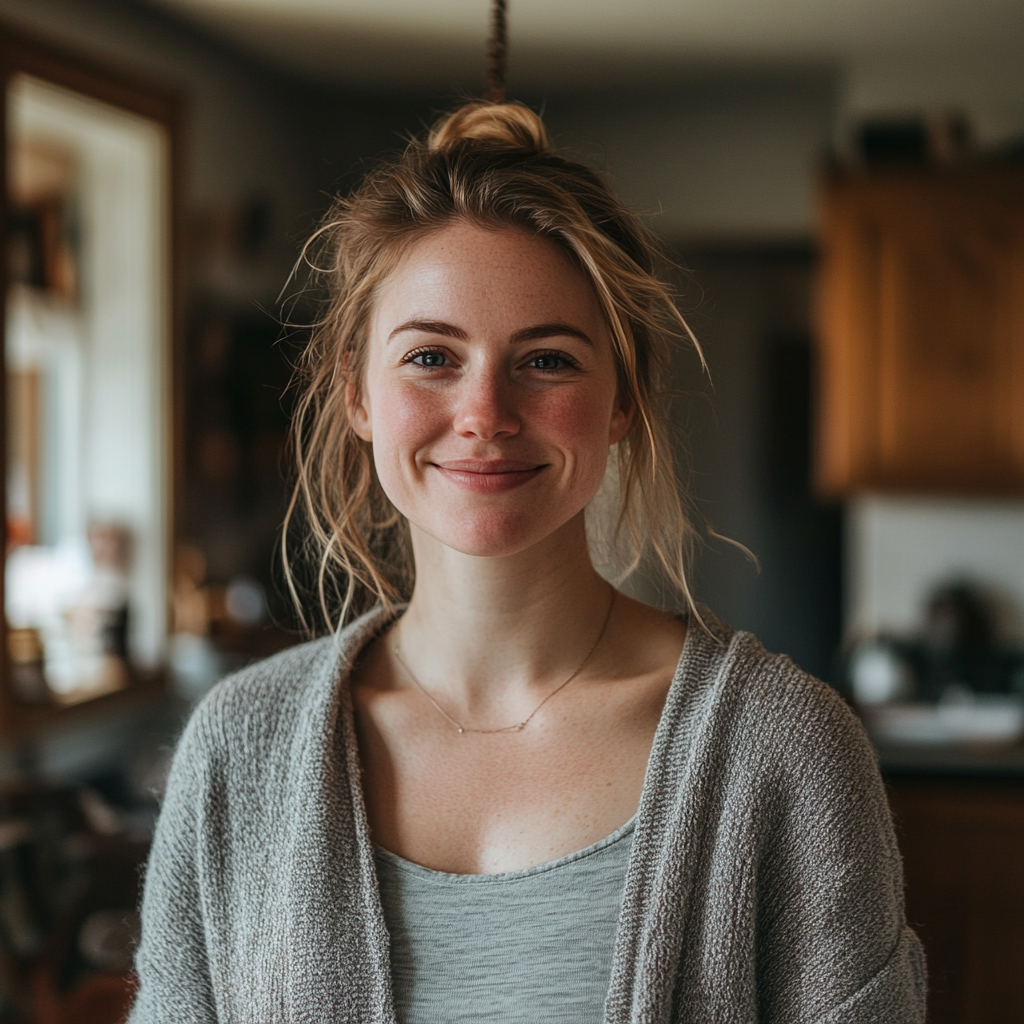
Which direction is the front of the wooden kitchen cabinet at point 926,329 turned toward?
toward the camera

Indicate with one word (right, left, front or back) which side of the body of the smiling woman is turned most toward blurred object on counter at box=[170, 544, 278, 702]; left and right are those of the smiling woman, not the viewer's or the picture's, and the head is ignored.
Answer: back

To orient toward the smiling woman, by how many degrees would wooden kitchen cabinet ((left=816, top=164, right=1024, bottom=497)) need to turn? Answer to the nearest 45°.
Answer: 0° — it already faces them

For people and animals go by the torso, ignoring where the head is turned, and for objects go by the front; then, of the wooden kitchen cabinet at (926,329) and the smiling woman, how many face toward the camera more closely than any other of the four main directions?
2

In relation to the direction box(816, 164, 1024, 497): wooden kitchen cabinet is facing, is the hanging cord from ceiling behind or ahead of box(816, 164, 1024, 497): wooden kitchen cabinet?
ahead

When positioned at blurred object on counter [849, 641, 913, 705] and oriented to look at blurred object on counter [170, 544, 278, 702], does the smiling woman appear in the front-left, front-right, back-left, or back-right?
front-left
